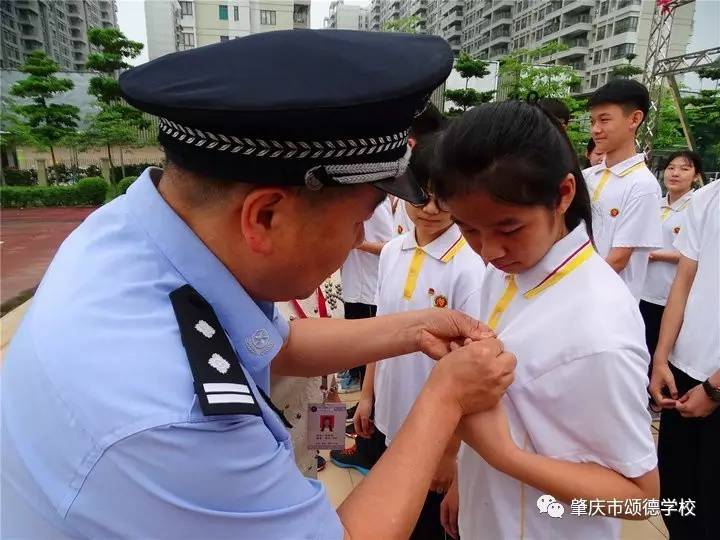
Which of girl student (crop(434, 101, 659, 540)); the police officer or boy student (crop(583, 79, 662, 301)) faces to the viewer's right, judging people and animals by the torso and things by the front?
the police officer

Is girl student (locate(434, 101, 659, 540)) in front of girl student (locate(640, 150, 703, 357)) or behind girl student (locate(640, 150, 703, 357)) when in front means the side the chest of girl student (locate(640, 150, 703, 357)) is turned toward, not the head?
in front

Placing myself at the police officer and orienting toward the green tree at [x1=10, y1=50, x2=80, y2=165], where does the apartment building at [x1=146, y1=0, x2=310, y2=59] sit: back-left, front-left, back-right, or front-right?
front-right

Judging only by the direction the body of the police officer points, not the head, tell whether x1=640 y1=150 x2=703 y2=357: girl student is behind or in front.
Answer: in front

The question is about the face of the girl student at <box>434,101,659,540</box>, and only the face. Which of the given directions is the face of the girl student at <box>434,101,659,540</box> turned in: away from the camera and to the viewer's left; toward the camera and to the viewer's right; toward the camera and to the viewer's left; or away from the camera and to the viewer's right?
toward the camera and to the viewer's left

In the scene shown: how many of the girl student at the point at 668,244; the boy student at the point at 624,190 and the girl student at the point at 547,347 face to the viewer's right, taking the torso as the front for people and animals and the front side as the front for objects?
0

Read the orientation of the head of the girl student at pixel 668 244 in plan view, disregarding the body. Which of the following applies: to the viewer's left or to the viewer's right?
to the viewer's left

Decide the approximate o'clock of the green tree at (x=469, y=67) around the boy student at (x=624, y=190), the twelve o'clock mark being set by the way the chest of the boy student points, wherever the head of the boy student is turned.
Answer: The green tree is roughly at 4 o'clock from the boy student.

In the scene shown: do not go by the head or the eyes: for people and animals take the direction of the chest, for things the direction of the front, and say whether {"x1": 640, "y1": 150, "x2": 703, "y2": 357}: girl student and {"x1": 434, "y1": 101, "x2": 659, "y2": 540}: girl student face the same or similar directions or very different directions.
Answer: same or similar directions

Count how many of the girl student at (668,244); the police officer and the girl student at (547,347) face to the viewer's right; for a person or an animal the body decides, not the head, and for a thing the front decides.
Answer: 1

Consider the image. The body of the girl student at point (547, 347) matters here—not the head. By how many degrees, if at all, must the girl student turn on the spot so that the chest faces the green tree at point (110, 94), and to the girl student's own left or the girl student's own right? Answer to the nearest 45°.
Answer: approximately 90° to the girl student's own right

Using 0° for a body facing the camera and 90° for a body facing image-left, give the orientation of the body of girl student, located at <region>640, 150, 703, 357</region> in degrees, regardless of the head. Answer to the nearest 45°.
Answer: approximately 45°

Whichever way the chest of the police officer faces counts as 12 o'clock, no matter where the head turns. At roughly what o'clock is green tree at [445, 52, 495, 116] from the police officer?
The green tree is roughly at 10 o'clock from the police officer.

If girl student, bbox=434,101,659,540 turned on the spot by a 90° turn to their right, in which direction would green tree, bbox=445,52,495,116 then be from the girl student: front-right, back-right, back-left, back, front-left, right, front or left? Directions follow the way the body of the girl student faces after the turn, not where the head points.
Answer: front-right

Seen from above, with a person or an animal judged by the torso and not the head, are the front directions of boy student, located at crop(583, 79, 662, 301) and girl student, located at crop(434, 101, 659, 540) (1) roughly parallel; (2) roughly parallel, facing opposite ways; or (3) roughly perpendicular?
roughly parallel

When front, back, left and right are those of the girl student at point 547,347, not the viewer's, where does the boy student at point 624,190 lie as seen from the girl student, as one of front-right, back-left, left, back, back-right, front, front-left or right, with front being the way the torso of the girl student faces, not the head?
back-right

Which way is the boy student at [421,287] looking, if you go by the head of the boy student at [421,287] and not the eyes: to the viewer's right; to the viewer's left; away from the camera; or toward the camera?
toward the camera

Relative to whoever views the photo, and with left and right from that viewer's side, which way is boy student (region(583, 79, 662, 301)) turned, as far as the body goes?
facing the viewer and to the left of the viewer

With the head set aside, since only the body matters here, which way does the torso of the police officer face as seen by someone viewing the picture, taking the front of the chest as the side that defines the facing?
to the viewer's right

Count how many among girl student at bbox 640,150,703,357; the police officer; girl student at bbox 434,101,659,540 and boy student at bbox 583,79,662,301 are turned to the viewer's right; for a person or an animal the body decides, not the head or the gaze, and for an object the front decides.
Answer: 1
